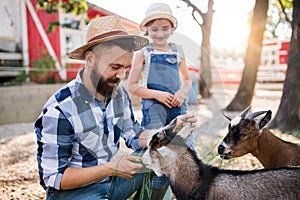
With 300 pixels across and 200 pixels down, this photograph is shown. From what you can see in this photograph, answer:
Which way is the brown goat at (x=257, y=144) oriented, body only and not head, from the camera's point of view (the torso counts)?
to the viewer's left

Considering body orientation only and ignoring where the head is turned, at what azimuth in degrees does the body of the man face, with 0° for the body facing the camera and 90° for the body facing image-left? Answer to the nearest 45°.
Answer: approximately 315°

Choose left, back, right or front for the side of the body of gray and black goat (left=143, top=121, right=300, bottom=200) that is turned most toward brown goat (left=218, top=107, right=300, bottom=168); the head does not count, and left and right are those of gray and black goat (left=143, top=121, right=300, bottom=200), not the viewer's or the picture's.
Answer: right

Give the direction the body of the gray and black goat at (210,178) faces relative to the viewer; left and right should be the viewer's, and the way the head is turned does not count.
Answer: facing to the left of the viewer

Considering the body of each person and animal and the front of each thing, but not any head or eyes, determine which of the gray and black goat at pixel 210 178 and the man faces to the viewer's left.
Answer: the gray and black goat

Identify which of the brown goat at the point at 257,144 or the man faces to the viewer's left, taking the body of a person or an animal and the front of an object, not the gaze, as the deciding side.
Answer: the brown goat

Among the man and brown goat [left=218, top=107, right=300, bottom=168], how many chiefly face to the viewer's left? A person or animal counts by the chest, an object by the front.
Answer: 1

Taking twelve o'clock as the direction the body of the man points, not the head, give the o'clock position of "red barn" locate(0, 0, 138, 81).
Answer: The red barn is roughly at 7 o'clock from the man.

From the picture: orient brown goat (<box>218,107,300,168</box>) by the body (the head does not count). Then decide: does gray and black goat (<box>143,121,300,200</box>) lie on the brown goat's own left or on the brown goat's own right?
on the brown goat's own left
